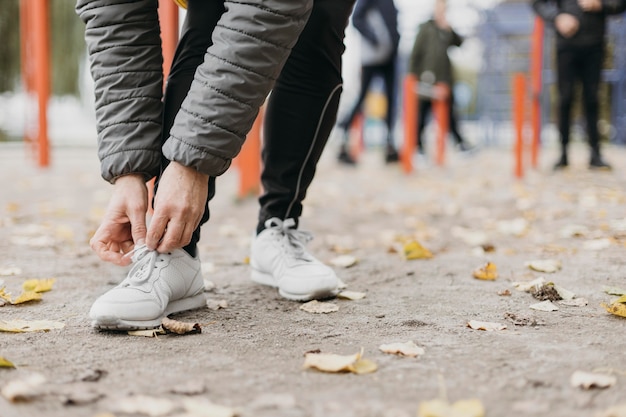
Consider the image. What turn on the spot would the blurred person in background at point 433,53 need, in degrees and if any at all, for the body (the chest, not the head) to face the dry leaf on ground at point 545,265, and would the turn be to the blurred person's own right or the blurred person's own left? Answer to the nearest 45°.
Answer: approximately 45° to the blurred person's own right

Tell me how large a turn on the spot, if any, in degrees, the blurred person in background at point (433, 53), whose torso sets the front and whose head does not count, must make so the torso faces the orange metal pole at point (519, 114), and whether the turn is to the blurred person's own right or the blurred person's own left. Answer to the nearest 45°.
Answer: approximately 45° to the blurred person's own right

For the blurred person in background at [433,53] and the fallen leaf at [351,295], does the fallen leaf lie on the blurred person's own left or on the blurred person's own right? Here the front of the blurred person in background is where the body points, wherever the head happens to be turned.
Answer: on the blurred person's own right

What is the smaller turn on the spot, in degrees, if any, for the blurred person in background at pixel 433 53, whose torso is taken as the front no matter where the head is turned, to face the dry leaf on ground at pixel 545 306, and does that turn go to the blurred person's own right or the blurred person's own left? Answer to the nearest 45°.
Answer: approximately 45° to the blurred person's own right

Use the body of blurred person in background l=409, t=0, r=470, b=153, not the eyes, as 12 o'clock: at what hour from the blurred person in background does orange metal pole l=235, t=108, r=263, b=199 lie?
The orange metal pole is roughly at 2 o'clock from the blurred person in background.

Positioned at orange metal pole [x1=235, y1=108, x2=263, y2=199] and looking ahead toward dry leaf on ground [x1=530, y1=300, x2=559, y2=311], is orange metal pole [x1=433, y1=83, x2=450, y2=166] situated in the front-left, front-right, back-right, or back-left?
back-left

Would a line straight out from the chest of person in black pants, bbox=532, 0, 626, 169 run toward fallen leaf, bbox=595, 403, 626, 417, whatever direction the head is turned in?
yes
